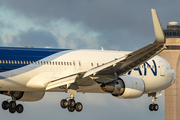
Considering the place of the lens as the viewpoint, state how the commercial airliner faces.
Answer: facing away from the viewer and to the right of the viewer
